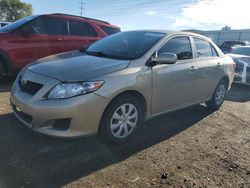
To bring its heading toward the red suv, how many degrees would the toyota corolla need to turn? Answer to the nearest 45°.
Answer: approximately 90° to its right

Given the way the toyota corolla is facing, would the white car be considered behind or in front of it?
behind

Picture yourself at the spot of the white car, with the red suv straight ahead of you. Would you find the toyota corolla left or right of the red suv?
left

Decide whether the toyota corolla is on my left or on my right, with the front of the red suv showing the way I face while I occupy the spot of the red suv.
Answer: on my left

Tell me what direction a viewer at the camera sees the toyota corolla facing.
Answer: facing the viewer and to the left of the viewer

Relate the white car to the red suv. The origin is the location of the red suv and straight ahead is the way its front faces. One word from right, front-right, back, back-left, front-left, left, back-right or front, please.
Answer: back-left

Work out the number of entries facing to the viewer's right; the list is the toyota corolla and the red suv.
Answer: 0

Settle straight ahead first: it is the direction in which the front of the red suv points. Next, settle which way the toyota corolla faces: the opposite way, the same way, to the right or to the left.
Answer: the same way

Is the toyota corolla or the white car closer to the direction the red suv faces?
the toyota corolla
